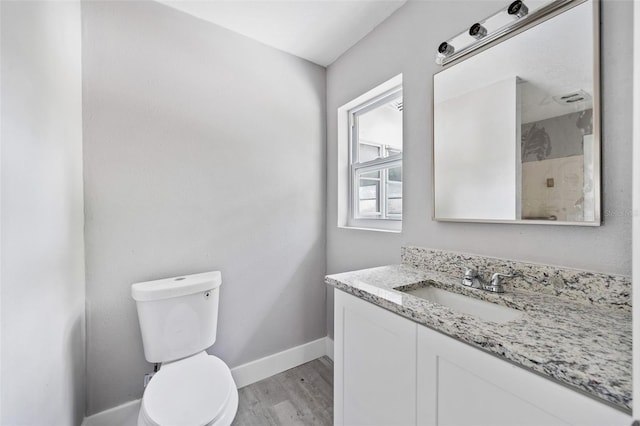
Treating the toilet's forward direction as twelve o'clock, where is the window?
The window is roughly at 9 o'clock from the toilet.

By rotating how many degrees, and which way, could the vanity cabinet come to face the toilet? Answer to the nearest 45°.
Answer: approximately 45° to its right

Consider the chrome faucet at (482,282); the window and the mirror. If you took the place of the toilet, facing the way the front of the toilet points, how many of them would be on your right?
0

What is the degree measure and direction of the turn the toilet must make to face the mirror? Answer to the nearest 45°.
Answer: approximately 45° to its left

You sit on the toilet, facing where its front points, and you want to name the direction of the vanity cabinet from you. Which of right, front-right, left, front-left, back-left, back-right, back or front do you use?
front-left

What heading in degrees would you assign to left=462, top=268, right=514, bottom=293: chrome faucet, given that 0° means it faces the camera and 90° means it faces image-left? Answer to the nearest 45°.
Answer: approximately 45°

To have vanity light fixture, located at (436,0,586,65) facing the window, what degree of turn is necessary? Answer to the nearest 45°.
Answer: approximately 90° to its right

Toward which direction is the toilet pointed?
toward the camera

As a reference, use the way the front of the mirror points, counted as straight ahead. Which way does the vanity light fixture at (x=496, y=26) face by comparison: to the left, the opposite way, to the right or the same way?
the same way

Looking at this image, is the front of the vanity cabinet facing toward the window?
no

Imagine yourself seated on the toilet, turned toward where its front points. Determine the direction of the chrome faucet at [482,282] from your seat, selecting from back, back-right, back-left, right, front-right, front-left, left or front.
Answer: front-left

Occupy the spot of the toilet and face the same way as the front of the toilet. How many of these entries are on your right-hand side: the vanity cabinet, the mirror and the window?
0

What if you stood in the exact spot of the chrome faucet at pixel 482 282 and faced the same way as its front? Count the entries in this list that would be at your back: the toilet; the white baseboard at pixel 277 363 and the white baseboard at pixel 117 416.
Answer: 0

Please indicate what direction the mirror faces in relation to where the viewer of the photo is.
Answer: facing the viewer and to the left of the viewer

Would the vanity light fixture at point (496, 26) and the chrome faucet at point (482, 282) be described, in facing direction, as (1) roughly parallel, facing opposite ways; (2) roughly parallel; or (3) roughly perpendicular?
roughly parallel

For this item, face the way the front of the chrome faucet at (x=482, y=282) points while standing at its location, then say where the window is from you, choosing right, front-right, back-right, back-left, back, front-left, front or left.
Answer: right
